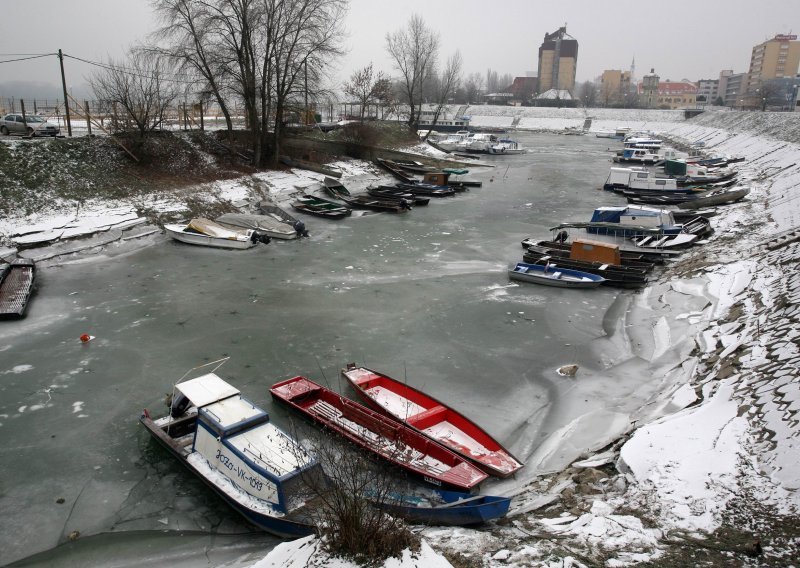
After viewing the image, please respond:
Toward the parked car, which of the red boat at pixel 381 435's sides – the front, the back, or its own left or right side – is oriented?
back

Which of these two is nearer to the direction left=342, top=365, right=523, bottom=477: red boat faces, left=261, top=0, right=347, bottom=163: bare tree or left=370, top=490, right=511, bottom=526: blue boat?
the blue boat

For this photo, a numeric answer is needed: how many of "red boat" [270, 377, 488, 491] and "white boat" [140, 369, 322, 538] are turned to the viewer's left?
0

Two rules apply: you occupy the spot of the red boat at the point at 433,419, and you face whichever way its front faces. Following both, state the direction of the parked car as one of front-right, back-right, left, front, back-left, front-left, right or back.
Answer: back

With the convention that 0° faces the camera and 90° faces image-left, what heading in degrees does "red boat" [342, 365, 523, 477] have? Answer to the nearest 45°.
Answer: approximately 315°

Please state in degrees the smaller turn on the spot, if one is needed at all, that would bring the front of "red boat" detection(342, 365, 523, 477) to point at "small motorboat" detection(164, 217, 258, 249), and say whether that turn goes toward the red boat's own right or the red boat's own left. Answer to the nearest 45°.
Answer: approximately 180°

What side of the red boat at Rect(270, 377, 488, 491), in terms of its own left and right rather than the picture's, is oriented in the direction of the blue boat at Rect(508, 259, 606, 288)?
left

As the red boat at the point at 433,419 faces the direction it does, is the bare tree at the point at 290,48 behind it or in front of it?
behind

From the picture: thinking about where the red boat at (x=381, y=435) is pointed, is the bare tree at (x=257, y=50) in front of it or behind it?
behind

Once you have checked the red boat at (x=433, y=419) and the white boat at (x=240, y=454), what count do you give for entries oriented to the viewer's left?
0

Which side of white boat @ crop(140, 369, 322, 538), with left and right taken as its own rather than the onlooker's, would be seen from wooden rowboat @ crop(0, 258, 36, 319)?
back

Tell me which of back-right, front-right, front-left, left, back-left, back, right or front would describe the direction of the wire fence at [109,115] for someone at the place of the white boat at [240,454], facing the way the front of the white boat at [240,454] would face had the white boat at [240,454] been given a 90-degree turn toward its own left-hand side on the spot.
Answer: front-left

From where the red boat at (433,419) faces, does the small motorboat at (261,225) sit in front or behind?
behind
